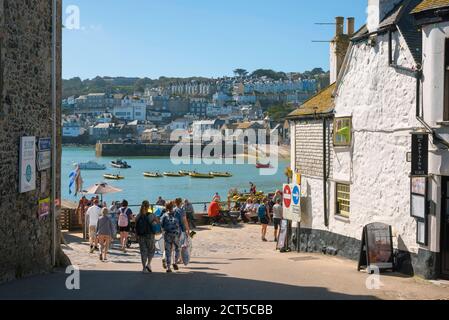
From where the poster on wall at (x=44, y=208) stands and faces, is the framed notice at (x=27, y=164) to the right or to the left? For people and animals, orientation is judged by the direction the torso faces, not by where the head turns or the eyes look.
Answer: on its right

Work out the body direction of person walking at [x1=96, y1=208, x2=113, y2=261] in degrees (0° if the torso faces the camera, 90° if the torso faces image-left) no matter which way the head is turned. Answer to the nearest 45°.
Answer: approximately 180°

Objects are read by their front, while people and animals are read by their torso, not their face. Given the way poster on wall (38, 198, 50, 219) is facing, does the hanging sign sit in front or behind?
in front

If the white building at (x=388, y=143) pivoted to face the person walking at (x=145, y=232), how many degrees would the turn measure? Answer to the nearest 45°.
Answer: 0° — it already faces them

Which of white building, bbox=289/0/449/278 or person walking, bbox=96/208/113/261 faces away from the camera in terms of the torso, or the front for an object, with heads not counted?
the person walking

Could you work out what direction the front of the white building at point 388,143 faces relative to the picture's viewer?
facing the viewer and to the left of the viewer

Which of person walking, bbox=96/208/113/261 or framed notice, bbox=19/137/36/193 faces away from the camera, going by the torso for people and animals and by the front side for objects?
the person walking

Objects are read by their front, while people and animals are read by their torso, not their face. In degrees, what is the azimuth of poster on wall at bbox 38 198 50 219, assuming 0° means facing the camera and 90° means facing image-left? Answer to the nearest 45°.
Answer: approximately 315°

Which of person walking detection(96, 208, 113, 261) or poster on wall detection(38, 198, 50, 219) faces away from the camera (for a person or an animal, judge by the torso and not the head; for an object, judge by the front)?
the person walking

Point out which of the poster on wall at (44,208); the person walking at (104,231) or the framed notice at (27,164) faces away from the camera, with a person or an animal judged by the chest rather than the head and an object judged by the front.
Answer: the person walking

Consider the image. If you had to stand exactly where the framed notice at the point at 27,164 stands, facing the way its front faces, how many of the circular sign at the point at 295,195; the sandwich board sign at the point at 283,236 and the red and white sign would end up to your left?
3

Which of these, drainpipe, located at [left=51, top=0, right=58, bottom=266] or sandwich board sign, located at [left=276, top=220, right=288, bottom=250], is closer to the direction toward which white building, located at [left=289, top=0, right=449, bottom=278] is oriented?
the drainpipe
